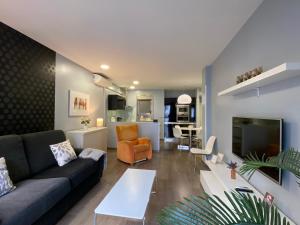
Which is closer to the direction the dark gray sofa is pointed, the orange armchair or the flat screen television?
the flat screen television

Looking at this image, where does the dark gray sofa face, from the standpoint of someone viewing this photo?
facing the viewer and to the right of the viewer

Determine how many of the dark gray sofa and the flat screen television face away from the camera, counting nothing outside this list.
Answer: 0

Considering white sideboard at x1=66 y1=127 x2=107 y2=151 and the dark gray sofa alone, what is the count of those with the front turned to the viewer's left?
0

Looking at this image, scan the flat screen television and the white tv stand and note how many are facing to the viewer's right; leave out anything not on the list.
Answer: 0

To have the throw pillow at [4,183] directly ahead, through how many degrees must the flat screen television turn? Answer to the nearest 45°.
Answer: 0° — it already faces it

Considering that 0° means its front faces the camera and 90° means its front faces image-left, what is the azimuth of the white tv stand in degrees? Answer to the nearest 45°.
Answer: approximately 45°
